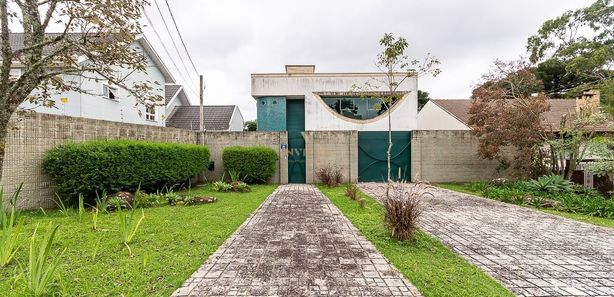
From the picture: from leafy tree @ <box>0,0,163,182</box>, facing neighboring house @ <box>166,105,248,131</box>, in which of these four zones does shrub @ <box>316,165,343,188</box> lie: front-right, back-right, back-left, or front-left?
front-right

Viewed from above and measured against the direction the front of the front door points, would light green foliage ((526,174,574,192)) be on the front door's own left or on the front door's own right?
on the front door's own left

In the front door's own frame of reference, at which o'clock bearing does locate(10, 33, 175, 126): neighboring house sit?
The neighboring house is roughly at 3 o'clock from the front door.

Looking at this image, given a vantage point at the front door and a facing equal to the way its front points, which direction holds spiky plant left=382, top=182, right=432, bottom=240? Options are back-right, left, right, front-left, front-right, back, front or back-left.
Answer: front

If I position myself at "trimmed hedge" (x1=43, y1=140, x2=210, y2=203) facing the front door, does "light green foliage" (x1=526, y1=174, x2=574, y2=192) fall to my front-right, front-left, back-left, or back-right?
front-right

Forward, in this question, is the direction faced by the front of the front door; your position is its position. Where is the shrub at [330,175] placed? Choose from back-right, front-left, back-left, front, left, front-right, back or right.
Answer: front-left

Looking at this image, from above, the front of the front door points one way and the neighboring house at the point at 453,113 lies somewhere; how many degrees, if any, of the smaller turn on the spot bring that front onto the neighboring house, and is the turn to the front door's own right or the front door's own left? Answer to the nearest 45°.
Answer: approximately 135° to the front door's own left

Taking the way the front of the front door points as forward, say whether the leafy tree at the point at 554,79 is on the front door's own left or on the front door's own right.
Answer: on the front door's own left

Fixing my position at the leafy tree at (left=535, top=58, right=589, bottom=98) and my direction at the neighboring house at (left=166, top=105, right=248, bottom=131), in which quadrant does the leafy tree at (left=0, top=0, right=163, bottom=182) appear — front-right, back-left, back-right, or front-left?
front-left

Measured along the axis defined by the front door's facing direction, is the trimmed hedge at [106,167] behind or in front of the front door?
in front

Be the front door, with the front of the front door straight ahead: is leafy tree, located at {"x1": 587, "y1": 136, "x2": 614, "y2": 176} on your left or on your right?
on your left

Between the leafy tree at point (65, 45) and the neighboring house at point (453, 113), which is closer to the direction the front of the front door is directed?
the leafy tree

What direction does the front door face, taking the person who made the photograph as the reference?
facing the viewer

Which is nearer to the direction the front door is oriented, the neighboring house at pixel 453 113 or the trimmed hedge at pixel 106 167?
the trimmed hedge
